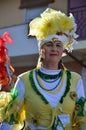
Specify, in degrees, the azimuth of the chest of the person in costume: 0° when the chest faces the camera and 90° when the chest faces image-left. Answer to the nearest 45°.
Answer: approximately 0°

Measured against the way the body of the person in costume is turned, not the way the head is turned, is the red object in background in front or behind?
behind
